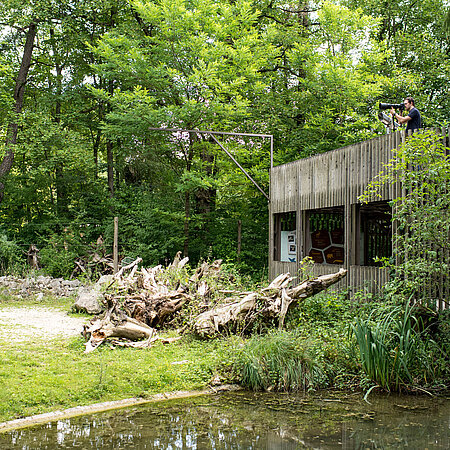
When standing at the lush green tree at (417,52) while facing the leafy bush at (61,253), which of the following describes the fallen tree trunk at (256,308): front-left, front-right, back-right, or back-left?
front-left

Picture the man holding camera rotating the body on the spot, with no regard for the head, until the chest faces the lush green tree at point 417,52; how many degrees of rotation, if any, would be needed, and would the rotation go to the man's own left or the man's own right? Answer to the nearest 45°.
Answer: approximately 90° to the man's own right

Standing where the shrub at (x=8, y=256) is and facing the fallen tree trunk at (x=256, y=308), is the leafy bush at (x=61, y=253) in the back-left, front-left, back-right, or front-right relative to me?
front-left

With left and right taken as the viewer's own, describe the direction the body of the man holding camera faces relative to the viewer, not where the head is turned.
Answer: facing to the left of the viewer

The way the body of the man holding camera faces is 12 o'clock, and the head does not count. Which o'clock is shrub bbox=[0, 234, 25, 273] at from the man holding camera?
The shrub is roughly at 1 o'clock from the man holding camera.

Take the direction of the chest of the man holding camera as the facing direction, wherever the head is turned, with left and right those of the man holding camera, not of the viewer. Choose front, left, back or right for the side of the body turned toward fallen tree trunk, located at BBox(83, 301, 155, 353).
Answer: front
